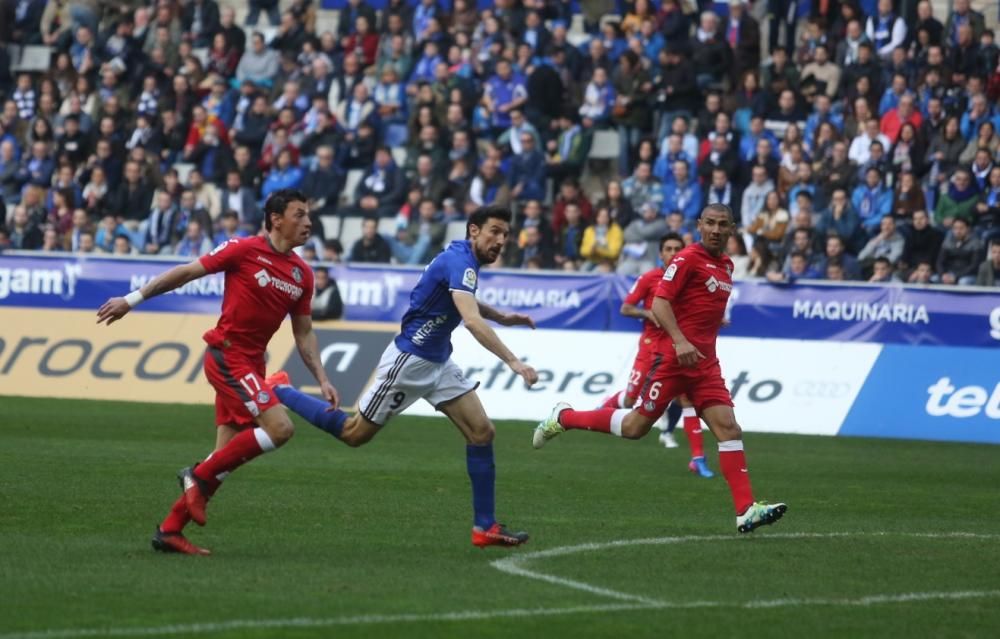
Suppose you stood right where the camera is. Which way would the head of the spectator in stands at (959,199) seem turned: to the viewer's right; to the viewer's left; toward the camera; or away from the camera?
toward the camera

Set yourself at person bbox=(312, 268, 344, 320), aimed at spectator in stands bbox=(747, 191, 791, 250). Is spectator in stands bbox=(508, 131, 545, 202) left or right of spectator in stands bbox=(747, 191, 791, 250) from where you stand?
left

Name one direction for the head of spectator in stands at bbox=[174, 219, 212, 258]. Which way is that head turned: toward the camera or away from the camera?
toward the camera

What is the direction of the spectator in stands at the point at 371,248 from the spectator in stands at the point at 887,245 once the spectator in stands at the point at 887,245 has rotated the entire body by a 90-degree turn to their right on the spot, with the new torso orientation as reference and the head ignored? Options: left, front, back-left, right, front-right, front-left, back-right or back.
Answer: front

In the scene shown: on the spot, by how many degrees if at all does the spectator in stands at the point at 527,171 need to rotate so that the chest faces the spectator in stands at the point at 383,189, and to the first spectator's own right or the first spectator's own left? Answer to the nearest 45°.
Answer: approximately 90° to the first spectator's own right

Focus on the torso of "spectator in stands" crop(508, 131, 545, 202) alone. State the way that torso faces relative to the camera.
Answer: toward the camera

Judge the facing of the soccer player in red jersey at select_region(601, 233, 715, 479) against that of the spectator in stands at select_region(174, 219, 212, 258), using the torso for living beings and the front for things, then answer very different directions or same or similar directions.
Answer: same or similar directions

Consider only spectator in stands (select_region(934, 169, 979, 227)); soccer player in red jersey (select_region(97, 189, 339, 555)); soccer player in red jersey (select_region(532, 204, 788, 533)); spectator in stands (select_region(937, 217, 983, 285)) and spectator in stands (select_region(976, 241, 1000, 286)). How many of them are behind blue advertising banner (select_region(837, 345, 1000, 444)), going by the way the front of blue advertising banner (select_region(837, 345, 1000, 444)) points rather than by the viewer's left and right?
3

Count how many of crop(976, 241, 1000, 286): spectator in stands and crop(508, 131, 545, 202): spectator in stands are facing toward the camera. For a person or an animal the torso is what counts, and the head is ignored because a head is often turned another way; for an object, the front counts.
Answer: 2

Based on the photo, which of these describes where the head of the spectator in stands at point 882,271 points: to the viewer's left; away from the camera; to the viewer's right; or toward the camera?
toward the camera

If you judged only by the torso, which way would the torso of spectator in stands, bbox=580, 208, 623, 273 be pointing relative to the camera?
toward the camera

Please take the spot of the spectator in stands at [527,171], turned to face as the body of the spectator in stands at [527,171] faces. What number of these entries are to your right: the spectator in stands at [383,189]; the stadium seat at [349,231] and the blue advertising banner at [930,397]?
2

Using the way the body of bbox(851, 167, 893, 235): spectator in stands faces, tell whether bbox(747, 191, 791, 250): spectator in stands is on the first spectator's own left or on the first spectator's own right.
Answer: on the first spectator's own right

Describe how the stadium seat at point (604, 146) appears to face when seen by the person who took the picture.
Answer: facing the viewer

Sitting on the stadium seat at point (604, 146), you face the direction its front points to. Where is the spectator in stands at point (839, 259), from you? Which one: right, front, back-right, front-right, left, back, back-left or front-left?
front-left

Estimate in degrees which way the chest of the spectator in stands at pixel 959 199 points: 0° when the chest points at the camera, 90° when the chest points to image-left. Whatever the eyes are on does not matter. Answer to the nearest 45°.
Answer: approximately 0°

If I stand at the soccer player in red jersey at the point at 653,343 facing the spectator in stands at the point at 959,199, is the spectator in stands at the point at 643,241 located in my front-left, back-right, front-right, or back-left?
front-left

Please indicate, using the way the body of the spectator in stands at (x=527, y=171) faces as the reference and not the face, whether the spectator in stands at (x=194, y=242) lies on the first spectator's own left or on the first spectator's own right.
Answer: on the first spectator's own right

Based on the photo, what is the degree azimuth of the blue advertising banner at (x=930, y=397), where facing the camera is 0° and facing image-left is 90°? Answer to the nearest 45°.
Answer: approximately 0°

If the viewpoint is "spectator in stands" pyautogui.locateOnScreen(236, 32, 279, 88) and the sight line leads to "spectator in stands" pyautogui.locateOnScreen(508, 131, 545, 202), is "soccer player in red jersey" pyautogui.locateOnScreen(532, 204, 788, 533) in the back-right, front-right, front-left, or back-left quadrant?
front-right

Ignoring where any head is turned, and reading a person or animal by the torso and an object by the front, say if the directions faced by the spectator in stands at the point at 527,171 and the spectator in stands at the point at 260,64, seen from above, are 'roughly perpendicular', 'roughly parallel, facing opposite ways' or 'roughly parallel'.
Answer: roughly parallel

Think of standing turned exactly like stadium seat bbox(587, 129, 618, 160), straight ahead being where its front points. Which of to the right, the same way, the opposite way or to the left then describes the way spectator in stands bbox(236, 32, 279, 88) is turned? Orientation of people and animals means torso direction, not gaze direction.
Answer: the same way

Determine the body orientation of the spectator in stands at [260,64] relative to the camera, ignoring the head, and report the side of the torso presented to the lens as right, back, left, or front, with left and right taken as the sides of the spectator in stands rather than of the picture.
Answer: front
